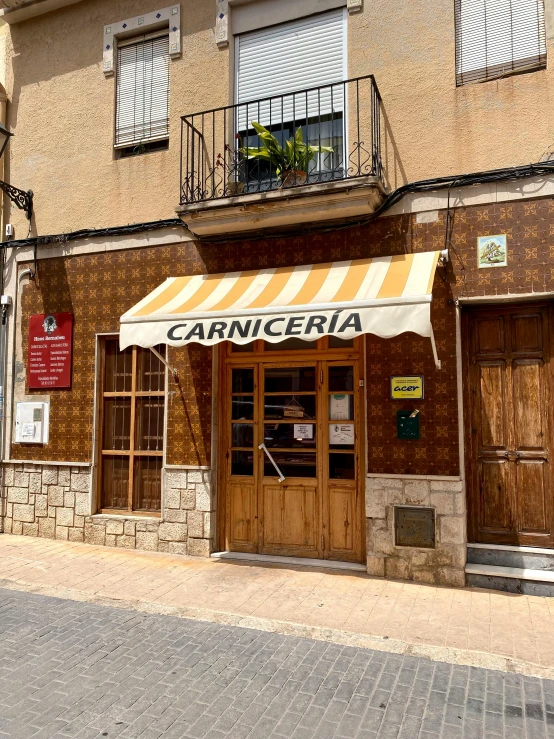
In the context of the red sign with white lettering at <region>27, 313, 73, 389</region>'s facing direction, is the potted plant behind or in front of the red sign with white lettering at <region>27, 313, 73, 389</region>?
in front

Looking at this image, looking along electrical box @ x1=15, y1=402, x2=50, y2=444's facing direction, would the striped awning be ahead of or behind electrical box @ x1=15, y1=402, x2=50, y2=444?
ahead

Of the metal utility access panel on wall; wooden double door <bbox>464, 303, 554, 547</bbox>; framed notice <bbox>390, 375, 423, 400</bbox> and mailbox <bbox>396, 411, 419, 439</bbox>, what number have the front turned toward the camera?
4

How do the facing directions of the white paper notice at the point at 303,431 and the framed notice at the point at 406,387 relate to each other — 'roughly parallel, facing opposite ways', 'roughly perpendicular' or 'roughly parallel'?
roughly parallel

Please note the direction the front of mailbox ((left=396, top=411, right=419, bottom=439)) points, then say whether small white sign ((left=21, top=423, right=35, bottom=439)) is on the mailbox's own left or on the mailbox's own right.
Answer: on the mailbox's own right

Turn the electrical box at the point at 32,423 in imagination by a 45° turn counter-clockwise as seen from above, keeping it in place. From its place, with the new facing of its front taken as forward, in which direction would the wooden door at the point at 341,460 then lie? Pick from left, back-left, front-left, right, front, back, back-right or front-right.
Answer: front

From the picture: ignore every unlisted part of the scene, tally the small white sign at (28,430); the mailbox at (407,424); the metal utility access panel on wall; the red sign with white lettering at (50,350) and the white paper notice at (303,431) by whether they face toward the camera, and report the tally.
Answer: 5

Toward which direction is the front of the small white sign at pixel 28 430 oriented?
toward the camera

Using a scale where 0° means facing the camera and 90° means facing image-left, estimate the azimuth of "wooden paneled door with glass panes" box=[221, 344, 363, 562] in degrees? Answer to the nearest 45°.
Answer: approximately 0°

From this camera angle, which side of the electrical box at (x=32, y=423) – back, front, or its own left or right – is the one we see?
front

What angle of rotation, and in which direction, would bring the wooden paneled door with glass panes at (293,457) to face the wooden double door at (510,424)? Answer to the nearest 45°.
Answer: approximately 90° to its left

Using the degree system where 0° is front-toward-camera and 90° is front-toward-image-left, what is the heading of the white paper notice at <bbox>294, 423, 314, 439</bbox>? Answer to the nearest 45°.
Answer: approximately 0°

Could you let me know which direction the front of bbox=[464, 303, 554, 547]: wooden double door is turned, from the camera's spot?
facing the viewer
